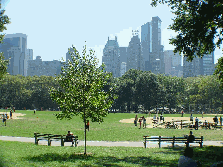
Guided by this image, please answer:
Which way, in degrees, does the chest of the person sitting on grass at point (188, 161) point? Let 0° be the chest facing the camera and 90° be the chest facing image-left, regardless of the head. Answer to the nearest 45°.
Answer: approximately 225°
